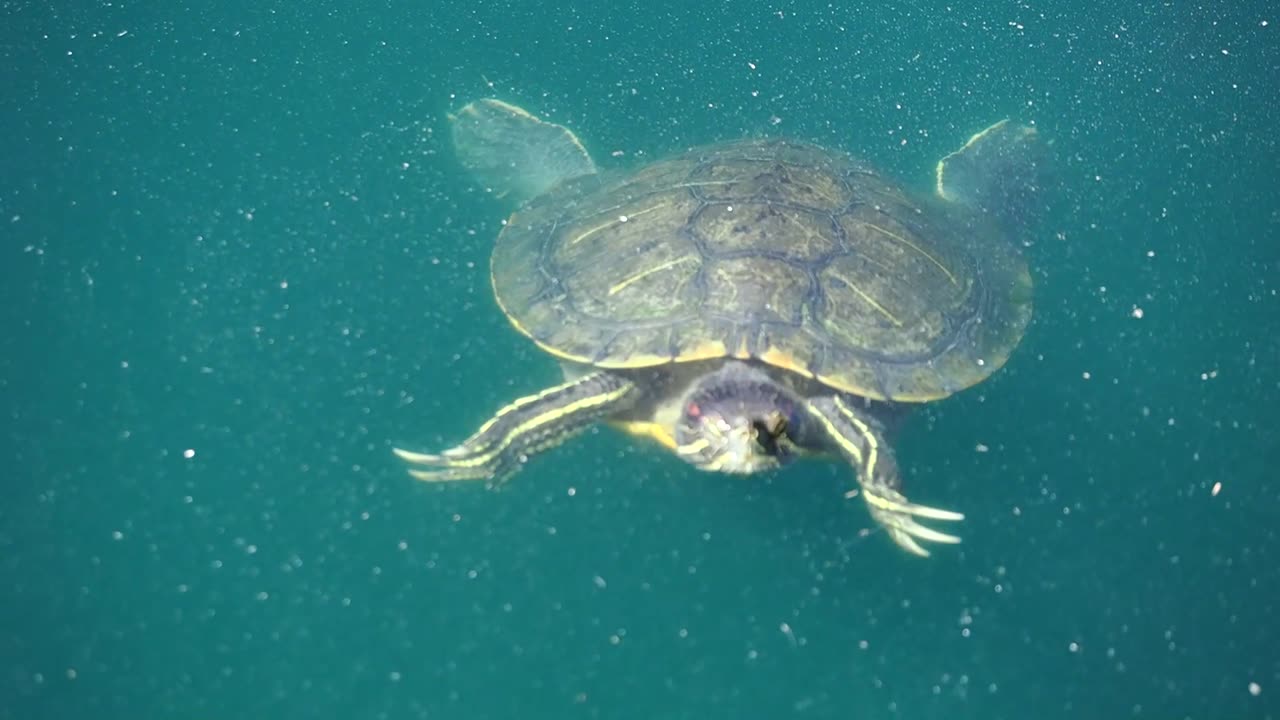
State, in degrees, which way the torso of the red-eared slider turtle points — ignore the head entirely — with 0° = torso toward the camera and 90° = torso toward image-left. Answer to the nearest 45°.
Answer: approximately 0°
